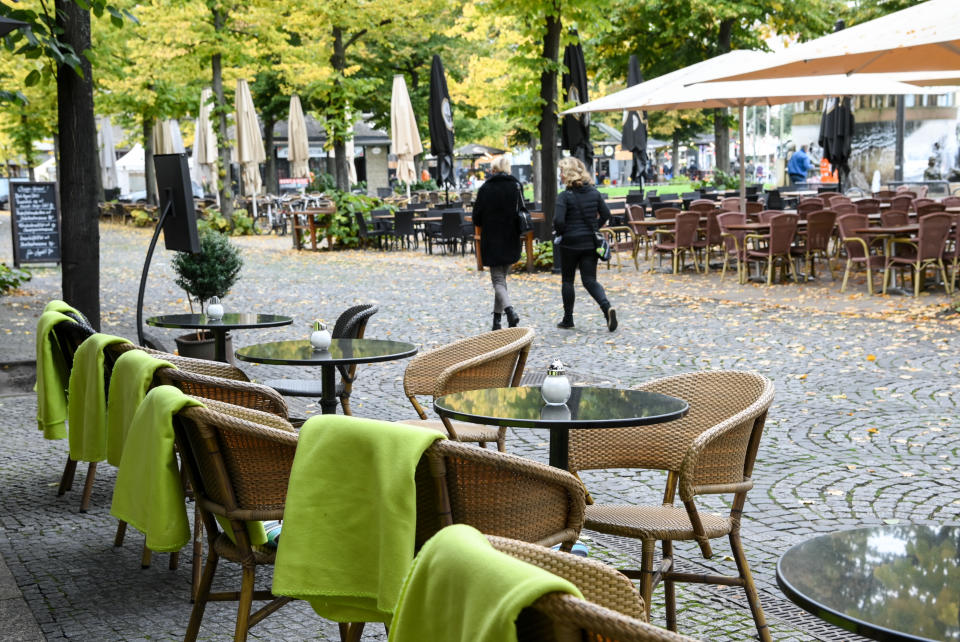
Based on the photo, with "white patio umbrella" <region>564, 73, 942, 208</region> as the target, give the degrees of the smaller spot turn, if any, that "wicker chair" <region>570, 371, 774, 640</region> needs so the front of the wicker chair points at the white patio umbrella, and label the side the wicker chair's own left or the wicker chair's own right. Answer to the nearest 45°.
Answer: approximately 135° to the wicker chair's own right

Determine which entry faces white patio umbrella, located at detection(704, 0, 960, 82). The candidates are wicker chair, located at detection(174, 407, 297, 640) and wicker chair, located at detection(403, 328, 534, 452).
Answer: wicker chair, located at detection(174, 407, 297, 640)

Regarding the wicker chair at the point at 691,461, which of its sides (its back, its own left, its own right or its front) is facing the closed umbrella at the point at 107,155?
right

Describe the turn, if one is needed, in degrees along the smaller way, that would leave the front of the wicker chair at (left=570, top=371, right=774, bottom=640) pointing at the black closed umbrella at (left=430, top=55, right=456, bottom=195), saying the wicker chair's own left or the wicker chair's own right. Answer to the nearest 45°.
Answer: approximately 135° to the wicker chair's own right

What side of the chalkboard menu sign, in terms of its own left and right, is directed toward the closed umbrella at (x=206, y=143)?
back

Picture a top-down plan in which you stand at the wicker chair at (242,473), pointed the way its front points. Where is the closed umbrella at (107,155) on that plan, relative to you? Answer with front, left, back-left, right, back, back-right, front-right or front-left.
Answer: front-left

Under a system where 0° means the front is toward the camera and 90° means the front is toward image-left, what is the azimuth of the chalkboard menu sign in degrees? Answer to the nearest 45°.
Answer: approximately 0°

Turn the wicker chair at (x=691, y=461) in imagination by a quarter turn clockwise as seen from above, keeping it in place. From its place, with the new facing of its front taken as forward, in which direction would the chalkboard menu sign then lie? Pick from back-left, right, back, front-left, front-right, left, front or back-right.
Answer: front

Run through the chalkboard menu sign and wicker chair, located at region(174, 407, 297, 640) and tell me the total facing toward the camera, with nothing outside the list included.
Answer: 1

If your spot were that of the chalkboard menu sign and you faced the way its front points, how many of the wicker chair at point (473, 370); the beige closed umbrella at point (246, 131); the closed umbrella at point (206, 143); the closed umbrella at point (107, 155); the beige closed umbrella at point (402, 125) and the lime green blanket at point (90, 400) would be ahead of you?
2

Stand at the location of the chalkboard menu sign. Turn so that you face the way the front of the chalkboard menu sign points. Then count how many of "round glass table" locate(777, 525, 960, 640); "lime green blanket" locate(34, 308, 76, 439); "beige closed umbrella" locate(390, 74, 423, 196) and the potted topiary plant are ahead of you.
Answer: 3
